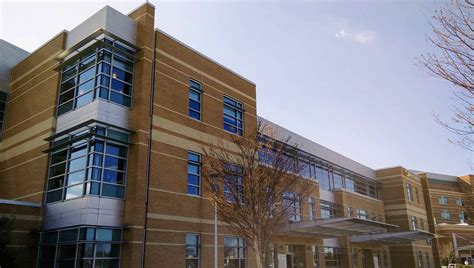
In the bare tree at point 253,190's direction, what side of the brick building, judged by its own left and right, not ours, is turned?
front
